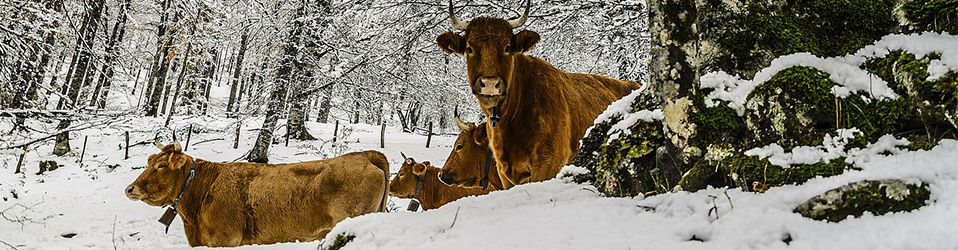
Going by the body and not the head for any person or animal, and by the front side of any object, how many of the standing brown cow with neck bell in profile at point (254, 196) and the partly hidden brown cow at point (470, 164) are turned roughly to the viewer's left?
2

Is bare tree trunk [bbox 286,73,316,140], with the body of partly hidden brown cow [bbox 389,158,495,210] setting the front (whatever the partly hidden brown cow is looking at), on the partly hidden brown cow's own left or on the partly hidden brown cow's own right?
on the partly hidden brown cow's own right

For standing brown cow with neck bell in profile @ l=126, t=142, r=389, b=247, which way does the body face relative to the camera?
to the viewer's left

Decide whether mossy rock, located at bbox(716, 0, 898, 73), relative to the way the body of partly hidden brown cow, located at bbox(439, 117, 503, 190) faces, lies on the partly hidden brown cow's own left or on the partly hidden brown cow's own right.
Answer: on the partly hidden brown cow's own left

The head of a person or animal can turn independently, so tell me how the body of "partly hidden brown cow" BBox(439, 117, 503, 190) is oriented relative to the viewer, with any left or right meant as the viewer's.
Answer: facing to the left of the viewer

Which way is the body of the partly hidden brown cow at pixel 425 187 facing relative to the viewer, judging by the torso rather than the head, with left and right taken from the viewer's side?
facing to the left of the viewer

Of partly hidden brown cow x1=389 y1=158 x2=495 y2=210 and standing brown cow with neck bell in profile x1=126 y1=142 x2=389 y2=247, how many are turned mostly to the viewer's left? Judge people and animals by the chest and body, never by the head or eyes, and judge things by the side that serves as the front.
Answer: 2

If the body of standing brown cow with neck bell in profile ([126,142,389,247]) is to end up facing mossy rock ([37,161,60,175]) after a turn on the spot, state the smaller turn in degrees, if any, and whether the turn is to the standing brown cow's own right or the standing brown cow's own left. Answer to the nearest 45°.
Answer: approximately 45° to the standing brown cow's own right

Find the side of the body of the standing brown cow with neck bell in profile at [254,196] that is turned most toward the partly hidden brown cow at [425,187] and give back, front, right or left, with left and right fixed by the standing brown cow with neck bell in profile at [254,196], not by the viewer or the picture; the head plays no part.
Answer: back

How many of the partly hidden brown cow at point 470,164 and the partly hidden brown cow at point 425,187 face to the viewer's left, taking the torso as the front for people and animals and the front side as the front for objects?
2
